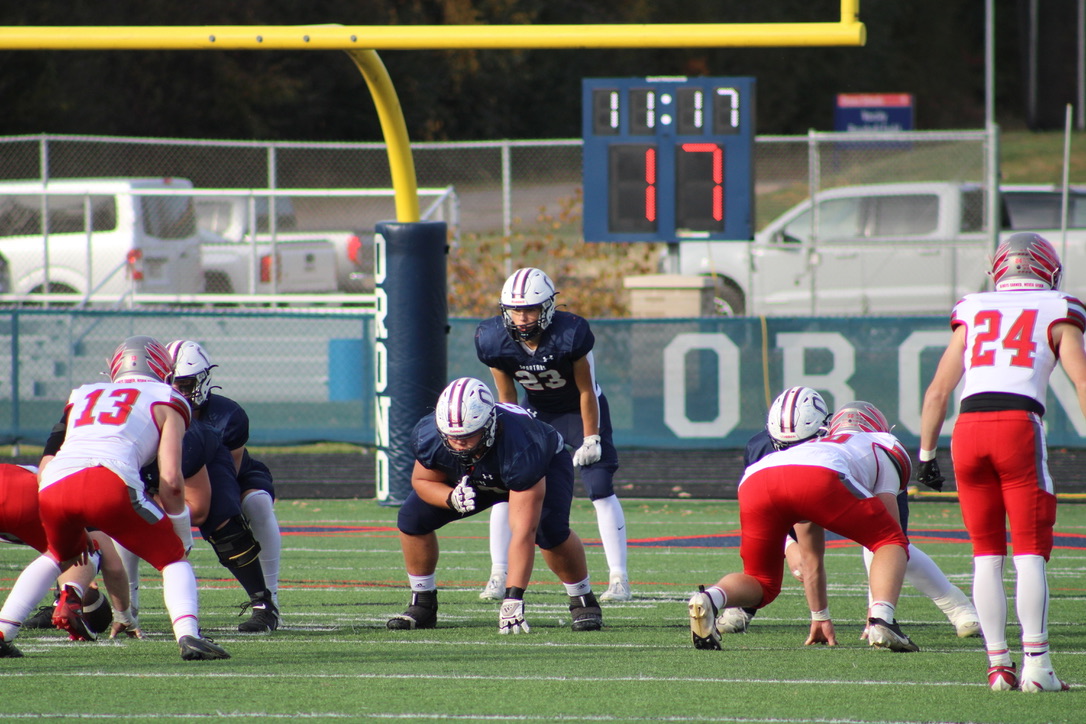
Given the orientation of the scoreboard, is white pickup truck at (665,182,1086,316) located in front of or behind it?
behind

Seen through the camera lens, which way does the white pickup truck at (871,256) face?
facing to the left of the viewer

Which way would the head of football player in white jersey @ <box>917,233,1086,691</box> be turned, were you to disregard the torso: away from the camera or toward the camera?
away from the camera

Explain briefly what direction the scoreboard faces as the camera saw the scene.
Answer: facing the viewer

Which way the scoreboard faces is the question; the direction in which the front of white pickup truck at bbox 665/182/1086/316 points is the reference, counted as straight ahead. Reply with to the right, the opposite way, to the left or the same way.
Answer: to the left

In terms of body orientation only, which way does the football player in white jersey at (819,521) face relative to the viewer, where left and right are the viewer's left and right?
facing away from the viewer and to the right of the viewer

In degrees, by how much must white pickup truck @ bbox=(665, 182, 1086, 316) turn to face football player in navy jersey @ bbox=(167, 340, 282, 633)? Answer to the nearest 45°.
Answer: approximately 90° to its left

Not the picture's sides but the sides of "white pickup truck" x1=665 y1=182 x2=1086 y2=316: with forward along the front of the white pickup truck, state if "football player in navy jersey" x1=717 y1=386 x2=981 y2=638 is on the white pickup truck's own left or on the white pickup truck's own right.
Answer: on the white pickup truck's own left

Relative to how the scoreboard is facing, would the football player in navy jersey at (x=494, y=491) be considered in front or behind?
in front

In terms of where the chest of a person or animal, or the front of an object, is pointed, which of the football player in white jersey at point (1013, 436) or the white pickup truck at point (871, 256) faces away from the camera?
the football player in white jersey

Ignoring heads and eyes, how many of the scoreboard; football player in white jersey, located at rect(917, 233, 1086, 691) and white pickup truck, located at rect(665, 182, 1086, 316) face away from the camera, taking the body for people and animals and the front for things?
1

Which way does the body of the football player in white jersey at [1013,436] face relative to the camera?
away from the camera

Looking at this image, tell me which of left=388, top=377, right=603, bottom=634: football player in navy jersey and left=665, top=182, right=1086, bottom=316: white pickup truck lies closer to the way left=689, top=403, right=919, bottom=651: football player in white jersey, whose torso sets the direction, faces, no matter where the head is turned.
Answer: the white pickup truck

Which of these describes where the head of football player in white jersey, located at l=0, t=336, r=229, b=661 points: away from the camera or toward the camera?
away from the camera
